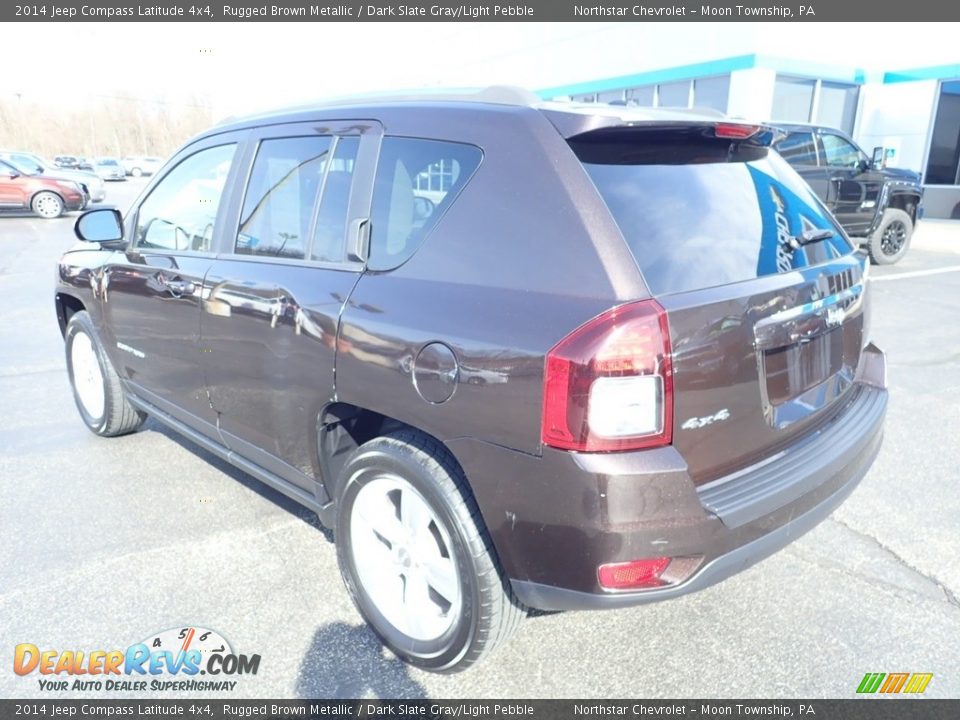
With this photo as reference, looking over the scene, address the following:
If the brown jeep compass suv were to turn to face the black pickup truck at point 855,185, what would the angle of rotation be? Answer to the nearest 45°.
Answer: approximately 90° to its right

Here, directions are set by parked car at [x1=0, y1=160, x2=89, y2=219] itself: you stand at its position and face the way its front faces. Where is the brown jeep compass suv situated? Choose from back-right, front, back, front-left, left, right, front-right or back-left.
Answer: right

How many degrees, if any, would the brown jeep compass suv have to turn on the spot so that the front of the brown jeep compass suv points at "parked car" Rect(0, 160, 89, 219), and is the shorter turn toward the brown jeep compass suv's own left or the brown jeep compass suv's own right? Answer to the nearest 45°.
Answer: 0° — it already faces it

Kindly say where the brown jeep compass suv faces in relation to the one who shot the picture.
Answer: facing away from the viewer and to the left of the viewer

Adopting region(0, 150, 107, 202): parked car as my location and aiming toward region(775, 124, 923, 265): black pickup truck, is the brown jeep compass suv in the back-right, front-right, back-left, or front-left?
front-right

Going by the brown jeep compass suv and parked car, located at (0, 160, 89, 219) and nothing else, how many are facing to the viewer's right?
1

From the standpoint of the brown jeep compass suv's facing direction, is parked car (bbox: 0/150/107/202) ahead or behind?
ahead

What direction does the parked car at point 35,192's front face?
to the viewer's right
